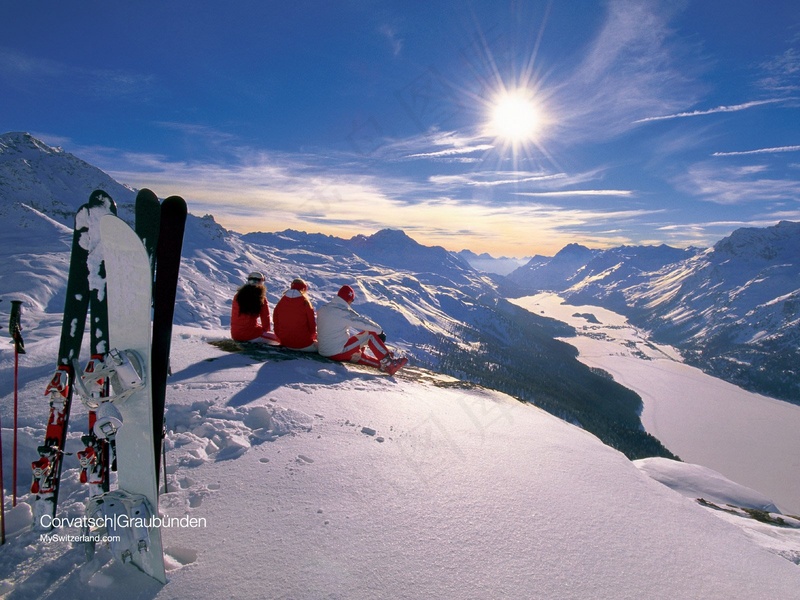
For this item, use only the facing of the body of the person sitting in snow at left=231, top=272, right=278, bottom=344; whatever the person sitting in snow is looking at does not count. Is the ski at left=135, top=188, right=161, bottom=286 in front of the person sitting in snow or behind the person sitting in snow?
behind

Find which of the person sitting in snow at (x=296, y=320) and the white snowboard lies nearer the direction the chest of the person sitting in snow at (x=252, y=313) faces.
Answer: the person sitting in snow

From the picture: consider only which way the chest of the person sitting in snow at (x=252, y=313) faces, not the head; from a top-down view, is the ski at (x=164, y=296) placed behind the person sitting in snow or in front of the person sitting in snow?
behind

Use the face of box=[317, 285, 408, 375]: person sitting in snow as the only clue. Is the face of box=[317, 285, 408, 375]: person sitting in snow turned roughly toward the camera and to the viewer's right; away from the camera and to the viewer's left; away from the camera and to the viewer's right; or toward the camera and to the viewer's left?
away from the camera and to the viewer's right

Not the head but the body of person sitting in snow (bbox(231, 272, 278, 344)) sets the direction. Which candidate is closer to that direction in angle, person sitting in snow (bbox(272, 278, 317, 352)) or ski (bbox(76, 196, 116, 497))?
the person sitting in snow

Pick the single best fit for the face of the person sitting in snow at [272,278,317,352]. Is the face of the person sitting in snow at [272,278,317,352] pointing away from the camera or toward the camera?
away from the camera

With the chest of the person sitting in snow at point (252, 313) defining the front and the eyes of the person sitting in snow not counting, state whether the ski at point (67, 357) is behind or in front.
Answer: behind

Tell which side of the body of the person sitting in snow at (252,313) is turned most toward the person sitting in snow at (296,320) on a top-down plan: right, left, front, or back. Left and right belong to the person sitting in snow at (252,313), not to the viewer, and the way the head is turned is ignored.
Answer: right

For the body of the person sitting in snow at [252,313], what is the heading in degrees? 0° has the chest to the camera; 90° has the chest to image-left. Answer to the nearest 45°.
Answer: approximately 225°

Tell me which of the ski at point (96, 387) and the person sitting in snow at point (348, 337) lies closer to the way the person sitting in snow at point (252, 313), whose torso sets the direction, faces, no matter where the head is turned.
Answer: the person sitting in snow
